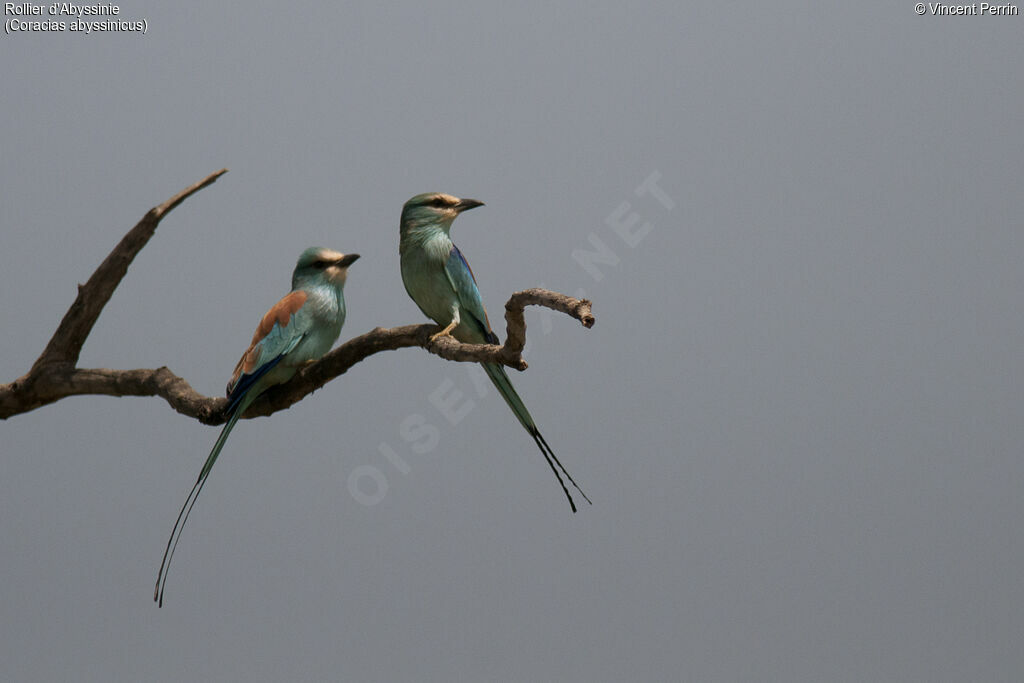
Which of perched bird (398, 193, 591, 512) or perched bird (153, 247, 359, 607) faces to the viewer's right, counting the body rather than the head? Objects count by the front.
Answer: perched bird (153, 247, 359, 607)

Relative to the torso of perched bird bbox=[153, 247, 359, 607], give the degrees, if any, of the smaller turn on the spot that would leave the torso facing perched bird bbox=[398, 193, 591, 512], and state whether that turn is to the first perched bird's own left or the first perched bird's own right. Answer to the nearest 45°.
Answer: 0° — it already faces it

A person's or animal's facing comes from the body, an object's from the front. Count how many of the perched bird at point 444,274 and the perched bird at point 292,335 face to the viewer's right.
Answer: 1

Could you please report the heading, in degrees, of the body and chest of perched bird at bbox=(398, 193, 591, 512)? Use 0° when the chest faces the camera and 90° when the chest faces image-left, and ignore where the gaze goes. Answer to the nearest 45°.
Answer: approximately 45°

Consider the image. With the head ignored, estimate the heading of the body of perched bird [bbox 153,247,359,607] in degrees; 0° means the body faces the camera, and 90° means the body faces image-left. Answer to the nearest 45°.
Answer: approximately 270°
